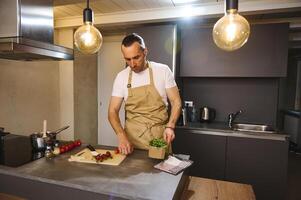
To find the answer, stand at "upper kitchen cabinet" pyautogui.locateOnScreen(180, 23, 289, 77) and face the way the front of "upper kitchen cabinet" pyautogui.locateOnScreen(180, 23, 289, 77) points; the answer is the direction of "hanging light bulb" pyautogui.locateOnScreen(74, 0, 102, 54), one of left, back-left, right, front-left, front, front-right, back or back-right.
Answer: front-right

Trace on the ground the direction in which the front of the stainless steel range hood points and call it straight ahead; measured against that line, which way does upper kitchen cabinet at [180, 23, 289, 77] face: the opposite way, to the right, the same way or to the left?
to the right

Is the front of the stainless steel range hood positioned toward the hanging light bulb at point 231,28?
yes

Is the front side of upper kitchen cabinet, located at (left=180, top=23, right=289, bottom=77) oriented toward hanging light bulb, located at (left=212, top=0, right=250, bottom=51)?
yes

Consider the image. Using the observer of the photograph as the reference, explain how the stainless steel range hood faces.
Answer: facing the viewer and to the right of the viewer

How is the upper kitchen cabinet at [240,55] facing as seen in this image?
toward the camera

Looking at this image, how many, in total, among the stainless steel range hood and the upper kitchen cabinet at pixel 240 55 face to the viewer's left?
0

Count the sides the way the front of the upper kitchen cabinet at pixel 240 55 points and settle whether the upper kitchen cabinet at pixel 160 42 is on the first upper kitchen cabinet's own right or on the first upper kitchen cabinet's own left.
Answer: on the first upper kitchen cabinet's own right

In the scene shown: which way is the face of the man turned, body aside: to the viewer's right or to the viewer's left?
to the viewer's left
